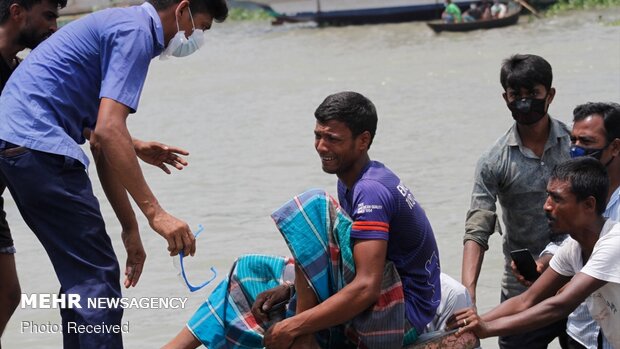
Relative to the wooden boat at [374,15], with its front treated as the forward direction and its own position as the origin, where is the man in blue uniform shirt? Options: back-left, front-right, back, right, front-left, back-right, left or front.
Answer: left

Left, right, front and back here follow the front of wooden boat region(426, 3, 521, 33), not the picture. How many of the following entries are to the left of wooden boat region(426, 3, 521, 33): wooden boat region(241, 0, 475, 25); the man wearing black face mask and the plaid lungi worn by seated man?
2

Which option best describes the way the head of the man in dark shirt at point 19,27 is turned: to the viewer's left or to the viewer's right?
to the viewer's right

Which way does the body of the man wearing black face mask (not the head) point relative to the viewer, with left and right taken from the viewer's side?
facing the viewer

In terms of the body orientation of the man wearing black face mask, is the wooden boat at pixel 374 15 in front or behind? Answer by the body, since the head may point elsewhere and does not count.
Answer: behind

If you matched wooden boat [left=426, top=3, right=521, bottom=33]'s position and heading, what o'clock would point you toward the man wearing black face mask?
The man wearing black face mask is roughly at 9 o'clock from the wooden boat.

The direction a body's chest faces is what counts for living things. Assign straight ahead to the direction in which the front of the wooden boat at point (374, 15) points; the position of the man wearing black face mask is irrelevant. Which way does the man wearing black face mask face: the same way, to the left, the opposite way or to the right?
to the left

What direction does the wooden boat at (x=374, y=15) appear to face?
to the viewer's left

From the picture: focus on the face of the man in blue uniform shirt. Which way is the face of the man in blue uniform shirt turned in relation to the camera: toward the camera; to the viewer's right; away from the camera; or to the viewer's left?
to the viewer's right

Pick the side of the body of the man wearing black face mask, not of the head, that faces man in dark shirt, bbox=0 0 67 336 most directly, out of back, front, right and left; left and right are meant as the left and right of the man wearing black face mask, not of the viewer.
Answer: right

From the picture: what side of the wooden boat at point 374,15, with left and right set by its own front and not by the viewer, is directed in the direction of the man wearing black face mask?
left

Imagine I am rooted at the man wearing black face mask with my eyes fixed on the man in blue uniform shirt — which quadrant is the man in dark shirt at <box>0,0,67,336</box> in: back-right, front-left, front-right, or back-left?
front-right

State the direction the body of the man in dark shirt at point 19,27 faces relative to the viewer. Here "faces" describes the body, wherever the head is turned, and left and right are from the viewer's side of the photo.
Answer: facing to the right of the viewer

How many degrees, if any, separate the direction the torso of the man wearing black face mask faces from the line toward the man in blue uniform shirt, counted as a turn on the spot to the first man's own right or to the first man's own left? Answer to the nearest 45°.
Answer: approximately 45° to the first man's own right
